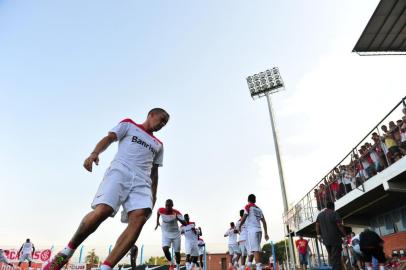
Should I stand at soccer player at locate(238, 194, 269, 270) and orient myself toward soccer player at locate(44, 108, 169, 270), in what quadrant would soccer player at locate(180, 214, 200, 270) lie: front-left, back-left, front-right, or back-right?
back-right

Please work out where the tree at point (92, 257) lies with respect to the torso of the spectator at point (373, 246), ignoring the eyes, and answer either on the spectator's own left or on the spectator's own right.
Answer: on the spectator's own left

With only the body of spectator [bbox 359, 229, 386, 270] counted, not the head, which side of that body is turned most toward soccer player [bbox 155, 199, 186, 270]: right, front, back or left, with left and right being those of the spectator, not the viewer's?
left

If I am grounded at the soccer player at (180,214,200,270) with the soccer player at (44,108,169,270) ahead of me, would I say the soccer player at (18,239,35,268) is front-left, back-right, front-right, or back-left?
back-right

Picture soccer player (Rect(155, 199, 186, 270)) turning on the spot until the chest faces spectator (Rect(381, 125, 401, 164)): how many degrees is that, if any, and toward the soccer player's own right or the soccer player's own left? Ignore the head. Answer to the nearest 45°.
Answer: approximately 90° to the soccer player's own left

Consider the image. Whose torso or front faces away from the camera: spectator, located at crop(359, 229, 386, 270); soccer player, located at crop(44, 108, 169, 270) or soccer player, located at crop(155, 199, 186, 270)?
the spectator

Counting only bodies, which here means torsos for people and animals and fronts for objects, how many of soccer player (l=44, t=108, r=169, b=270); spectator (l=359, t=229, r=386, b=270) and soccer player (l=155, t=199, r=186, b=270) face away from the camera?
1

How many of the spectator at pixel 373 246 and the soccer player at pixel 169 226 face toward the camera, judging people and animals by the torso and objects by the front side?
1

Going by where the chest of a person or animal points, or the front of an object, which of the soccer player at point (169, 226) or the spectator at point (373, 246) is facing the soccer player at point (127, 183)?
the soccer player at point (169, 226)

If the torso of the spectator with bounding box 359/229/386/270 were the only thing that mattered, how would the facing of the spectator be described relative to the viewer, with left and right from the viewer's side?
facing away from the viewer
